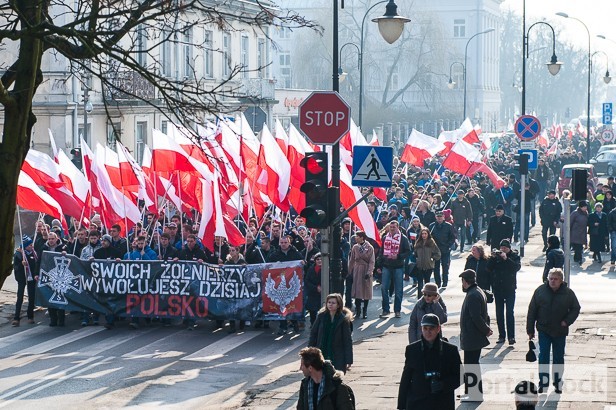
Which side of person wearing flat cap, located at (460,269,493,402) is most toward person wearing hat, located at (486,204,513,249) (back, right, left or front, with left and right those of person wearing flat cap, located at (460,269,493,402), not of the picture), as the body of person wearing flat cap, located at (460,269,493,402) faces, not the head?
right

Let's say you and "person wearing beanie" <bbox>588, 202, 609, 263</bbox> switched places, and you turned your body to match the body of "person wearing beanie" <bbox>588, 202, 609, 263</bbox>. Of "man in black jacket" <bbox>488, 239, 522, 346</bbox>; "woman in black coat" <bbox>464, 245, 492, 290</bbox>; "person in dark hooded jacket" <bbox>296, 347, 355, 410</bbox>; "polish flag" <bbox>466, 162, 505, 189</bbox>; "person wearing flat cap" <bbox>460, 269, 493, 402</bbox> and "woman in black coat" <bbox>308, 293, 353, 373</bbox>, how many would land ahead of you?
5

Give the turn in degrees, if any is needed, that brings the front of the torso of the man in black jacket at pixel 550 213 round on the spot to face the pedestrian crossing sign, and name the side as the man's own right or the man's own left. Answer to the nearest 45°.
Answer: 0° — they already face it

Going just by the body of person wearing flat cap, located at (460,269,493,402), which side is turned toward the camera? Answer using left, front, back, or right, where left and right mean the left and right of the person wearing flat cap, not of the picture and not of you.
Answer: left

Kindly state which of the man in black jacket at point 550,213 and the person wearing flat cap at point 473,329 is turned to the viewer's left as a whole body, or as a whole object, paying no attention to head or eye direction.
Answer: the person wearing flat cap

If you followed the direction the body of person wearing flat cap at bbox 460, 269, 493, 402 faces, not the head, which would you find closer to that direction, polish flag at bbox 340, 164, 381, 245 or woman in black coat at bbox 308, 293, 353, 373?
the woman in black coat

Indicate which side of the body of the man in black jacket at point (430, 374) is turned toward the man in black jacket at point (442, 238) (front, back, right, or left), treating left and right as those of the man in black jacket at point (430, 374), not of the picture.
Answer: back

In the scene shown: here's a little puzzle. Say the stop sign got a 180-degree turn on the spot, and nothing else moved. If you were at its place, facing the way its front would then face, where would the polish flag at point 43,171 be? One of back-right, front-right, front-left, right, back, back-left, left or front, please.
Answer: front-left

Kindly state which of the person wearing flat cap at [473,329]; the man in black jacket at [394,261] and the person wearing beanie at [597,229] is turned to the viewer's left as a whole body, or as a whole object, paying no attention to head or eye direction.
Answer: the person wearing flat cap at [473,329]

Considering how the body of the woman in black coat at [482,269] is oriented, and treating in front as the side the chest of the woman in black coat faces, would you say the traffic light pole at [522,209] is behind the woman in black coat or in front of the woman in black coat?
behind
